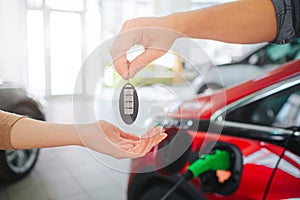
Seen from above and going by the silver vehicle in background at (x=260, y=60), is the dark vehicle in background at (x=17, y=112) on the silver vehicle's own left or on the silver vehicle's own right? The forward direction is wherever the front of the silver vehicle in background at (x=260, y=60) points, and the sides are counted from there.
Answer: on the silver vehicle's own left

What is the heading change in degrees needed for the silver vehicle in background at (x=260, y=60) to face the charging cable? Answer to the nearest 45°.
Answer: approximately 90° to its left

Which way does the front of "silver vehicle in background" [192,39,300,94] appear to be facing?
to the viewer's left

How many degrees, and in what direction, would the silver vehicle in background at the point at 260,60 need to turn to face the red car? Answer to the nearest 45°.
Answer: approximately 90° to its left
